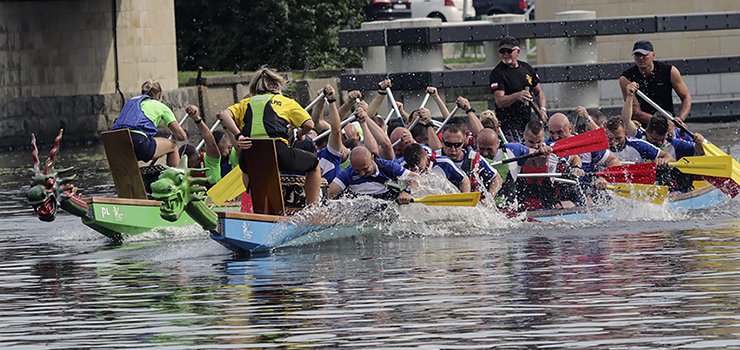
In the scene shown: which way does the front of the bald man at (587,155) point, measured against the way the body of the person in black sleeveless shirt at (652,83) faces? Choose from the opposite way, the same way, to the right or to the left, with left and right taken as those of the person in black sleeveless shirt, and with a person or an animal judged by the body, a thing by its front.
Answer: the same way

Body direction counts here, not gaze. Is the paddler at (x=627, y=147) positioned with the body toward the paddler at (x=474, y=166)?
yes

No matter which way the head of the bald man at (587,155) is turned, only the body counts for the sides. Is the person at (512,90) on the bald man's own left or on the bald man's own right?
on the bald man's own right

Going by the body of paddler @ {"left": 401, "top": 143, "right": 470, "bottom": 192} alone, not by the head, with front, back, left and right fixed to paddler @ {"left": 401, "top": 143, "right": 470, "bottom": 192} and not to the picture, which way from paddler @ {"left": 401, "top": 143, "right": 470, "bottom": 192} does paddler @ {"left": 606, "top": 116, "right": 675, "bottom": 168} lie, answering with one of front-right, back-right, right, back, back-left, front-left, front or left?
back

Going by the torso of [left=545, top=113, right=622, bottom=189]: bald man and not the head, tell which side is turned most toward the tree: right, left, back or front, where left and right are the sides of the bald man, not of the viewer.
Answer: right

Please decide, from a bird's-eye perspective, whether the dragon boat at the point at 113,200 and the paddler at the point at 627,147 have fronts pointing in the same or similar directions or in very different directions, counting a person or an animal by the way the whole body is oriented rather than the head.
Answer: same or similar directions

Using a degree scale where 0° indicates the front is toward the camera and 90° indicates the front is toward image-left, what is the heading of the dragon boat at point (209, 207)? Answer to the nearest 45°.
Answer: approximately 45°

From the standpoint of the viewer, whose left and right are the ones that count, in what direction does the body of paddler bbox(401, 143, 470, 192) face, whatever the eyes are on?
facing the viewer and to the left of the viewer

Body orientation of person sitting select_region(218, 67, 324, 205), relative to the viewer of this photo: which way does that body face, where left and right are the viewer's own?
facing away from the viewer and to the right of the viewer

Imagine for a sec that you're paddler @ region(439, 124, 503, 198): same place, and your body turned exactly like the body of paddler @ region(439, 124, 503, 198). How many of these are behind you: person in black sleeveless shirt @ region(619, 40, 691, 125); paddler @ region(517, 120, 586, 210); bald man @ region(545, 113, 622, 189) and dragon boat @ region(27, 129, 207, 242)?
3

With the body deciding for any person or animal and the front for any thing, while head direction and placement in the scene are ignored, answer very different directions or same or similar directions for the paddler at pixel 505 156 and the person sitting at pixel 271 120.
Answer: very different directions

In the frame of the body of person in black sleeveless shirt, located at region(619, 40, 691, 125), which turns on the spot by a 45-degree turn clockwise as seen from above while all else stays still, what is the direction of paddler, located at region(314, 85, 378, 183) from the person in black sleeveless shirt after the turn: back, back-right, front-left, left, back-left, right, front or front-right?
front-left

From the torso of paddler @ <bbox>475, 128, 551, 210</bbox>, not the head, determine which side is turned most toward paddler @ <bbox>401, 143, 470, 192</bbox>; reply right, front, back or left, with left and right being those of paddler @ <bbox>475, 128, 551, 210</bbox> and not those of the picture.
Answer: front

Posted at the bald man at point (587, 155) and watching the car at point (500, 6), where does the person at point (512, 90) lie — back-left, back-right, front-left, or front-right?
front-left

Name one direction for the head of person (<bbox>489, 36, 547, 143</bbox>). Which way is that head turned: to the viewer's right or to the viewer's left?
to the viewer's left

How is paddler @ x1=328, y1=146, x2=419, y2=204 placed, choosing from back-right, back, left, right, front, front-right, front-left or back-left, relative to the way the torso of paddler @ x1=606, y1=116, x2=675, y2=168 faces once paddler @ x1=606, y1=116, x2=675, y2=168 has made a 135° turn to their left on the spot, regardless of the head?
back-right

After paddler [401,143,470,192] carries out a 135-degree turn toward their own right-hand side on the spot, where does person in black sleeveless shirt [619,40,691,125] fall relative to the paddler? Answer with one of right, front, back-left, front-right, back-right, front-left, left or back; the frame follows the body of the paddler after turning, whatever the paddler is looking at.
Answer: front-right

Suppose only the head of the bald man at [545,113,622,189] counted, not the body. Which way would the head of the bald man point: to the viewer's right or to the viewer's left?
to the viewer's left

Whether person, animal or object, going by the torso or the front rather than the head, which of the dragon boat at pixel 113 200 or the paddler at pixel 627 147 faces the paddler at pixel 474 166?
the paddler at pixel 627 147
